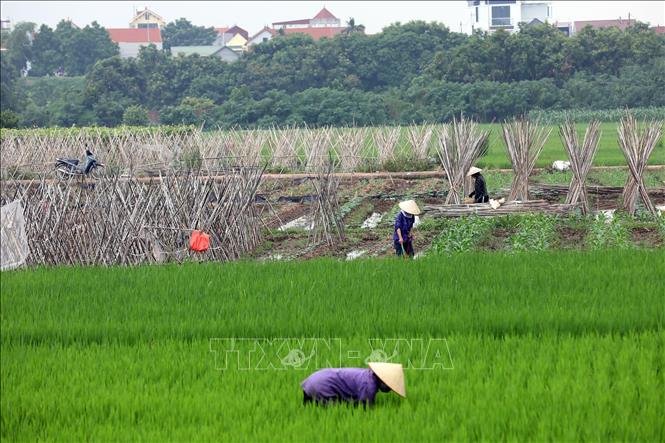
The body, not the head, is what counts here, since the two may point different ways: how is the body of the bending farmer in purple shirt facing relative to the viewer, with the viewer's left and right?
facing to the right of the viewer

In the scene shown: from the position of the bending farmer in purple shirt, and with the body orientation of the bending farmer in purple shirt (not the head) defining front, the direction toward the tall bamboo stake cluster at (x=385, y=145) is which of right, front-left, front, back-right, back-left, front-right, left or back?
left

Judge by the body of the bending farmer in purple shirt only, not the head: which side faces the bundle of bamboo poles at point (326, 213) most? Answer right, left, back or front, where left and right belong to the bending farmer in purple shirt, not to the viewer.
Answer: left
